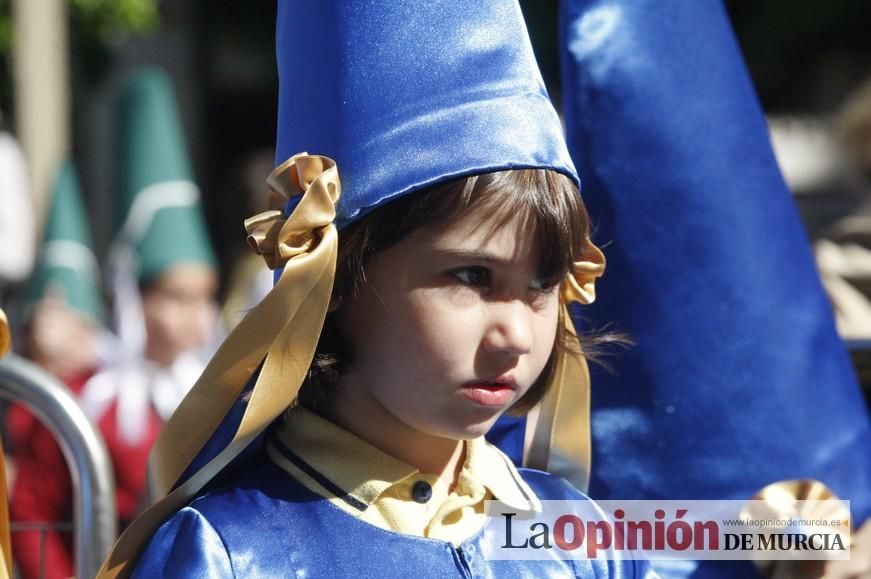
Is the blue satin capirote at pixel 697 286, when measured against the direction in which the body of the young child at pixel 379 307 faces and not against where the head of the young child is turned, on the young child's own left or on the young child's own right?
on the young child's own left

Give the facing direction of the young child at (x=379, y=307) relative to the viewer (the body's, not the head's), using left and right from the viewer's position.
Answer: facing the viewer and to the right of the viewer

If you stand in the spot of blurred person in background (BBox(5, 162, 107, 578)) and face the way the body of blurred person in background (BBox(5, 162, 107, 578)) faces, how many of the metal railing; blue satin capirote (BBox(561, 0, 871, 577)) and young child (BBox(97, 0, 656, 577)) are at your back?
0

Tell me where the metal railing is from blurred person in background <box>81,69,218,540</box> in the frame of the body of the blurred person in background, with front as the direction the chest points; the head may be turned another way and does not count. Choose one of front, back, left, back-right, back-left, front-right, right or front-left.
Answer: front-right

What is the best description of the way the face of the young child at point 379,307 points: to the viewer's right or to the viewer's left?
to the viewer's right

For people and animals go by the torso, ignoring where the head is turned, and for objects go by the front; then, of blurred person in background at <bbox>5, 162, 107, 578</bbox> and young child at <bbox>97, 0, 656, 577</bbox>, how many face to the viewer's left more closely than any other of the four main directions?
0

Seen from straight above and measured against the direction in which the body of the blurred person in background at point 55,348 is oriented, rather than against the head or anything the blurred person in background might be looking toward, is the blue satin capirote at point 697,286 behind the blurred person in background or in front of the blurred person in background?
in front

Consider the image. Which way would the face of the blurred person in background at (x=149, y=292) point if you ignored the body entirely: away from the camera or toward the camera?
toward the camera

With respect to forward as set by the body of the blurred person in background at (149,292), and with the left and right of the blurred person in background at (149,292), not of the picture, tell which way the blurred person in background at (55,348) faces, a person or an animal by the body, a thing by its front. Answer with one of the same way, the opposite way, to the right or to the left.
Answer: the same way

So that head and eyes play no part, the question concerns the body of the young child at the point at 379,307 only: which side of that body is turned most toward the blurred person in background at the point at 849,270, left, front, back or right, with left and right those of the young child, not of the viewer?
left

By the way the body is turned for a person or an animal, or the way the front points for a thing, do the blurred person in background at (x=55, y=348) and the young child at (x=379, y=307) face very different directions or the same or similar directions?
same or similar directions

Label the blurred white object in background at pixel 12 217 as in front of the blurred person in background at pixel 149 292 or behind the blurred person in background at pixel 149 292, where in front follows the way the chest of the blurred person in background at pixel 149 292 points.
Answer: behind

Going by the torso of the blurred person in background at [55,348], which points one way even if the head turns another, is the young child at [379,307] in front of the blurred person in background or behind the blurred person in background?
in front
